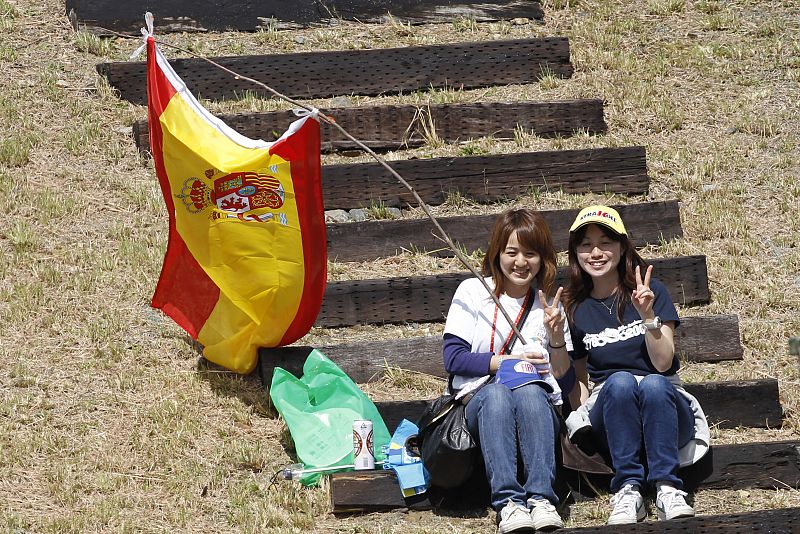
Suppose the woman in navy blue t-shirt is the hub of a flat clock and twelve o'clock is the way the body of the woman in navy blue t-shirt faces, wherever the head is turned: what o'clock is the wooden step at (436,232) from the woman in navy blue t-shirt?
The wooden step is roughly at 5 o'clock from the woman in navy blue t-shirt.

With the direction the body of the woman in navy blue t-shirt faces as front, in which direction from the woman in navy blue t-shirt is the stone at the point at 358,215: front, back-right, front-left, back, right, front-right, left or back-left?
back-right

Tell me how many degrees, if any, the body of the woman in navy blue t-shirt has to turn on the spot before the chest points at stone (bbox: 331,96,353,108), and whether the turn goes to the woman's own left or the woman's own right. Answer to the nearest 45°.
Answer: approximately 135° to the woman's own right

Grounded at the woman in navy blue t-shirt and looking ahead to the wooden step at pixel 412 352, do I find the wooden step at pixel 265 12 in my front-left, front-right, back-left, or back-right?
front-right

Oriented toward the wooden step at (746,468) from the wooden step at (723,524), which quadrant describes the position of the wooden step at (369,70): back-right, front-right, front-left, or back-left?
front-left

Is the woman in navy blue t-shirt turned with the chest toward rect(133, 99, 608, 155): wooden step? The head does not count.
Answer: no

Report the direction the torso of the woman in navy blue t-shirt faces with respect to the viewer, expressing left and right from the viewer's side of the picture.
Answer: facing the viewer

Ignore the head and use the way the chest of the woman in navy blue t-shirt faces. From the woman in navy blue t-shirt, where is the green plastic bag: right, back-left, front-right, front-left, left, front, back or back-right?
right

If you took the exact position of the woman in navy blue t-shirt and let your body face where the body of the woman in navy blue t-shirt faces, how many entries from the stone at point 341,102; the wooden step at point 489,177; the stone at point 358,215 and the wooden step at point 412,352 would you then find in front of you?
0

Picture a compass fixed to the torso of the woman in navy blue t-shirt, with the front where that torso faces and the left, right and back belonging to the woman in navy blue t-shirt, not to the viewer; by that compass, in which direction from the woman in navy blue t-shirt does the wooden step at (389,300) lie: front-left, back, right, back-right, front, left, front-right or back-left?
back-right

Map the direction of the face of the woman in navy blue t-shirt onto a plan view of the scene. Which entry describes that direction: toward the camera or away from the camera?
toward the camera

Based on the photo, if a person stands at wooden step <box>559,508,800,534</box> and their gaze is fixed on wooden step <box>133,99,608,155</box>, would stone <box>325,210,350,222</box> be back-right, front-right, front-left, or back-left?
front-left

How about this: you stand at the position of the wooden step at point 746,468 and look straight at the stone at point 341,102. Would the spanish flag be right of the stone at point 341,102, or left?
left

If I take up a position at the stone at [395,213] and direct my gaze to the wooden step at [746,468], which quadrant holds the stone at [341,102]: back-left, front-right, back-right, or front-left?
back-left
